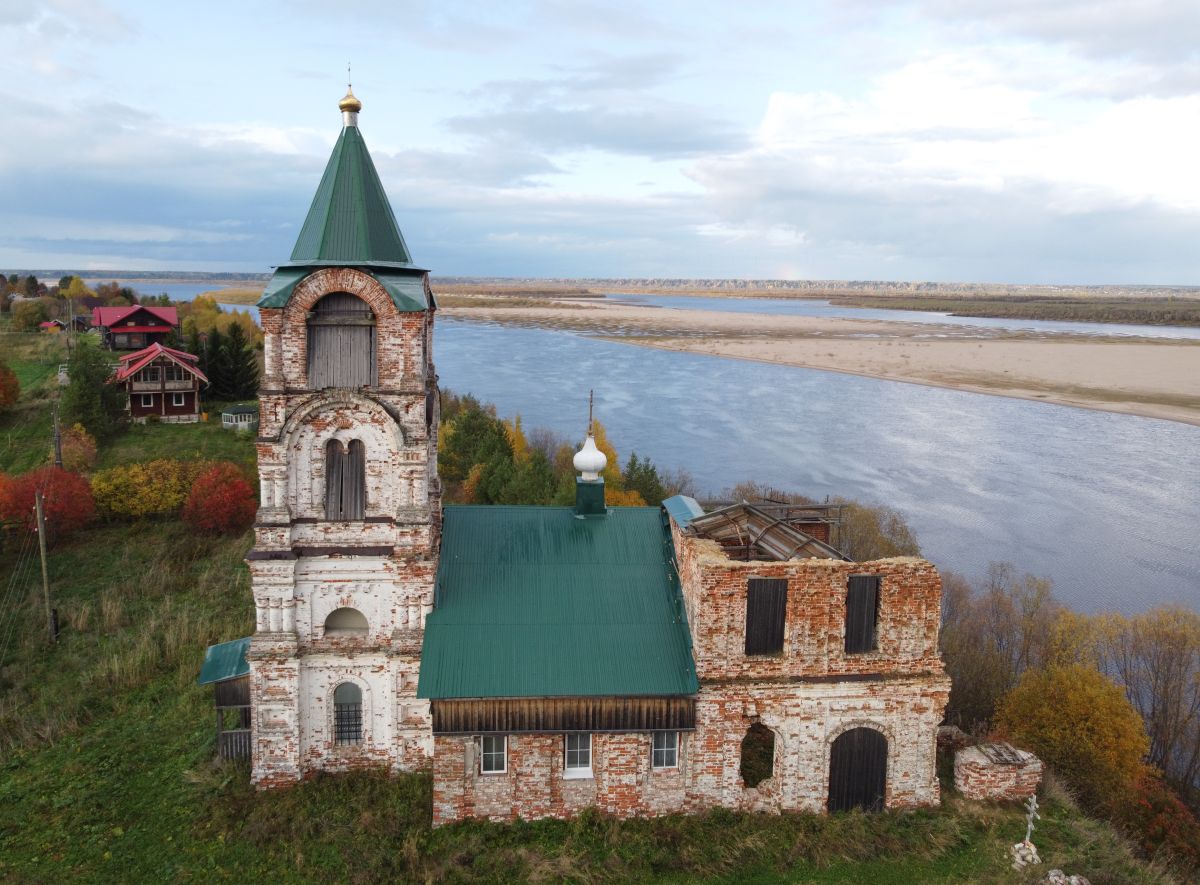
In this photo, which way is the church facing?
to the viewer's left

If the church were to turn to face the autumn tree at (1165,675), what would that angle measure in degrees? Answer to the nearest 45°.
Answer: approximately 135° to its right

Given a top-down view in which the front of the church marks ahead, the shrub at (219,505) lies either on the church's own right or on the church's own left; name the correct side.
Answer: on the church's own right

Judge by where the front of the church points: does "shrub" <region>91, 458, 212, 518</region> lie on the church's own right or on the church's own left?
on the church's own right

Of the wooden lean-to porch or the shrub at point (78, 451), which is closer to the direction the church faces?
the wooden lean-to porch

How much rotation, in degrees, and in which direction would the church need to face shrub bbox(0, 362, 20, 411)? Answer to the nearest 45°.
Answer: approximately 45° to its right

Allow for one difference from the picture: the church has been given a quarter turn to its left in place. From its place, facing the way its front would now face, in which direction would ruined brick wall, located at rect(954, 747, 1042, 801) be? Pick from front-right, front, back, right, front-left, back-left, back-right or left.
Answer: left

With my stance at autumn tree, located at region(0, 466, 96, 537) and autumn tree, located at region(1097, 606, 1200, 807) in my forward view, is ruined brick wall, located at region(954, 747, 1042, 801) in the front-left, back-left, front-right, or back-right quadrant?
front-right

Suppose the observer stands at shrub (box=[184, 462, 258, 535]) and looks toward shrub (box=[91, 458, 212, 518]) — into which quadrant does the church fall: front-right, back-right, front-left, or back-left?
back-left

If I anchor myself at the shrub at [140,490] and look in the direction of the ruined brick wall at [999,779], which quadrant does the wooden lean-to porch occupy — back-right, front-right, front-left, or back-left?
front-right

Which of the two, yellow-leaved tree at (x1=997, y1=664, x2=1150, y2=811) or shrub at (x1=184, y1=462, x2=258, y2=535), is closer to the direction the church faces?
the shrub

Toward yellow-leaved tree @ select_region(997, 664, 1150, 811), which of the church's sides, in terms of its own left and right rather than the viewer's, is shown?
back

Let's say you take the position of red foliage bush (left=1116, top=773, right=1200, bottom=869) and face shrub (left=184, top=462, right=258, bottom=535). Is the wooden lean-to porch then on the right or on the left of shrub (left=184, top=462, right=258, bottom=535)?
left

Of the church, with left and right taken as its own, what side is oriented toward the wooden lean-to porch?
front
